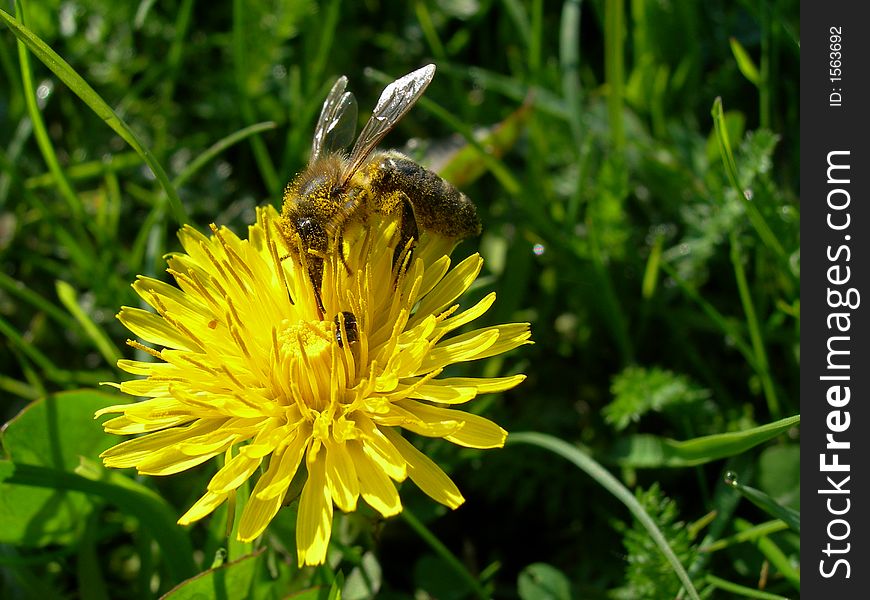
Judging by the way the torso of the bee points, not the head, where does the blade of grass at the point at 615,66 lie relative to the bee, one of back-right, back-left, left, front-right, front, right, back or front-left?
back

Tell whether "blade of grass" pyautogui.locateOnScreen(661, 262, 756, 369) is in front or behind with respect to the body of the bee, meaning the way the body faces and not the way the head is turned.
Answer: behind

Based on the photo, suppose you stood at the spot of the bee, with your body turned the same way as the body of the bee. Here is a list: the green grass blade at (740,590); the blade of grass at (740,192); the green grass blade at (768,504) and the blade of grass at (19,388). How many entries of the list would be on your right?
1

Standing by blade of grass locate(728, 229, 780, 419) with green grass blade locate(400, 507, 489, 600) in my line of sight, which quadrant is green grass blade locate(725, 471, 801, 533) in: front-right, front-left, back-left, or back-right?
front-left

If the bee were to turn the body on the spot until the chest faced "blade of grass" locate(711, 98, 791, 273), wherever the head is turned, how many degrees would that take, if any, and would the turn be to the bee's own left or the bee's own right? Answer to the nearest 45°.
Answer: approximately 135° to the bee's own right

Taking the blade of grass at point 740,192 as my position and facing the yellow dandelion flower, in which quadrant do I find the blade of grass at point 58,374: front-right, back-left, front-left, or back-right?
front-right

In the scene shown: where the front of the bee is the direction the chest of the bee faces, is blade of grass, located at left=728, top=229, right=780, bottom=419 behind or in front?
behind

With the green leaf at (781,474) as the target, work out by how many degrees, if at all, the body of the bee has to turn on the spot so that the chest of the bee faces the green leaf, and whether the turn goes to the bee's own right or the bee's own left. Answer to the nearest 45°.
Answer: approximately 135° to the bee's own left

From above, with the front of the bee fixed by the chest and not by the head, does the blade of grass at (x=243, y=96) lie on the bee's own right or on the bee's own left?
on the bee's own right

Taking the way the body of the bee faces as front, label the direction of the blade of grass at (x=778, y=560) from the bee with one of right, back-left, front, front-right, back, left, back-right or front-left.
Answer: back-left

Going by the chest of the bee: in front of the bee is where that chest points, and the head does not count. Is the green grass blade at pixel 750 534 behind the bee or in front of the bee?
behind

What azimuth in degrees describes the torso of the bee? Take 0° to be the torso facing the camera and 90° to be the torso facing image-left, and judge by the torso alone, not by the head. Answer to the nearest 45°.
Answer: approximately 45°
